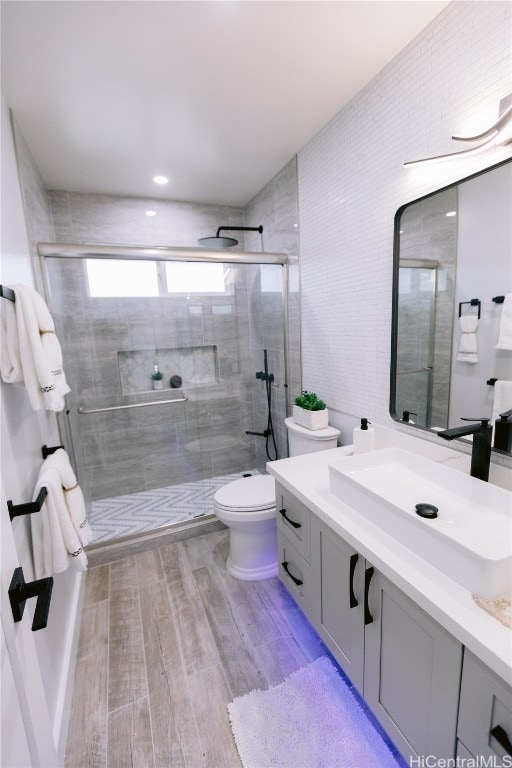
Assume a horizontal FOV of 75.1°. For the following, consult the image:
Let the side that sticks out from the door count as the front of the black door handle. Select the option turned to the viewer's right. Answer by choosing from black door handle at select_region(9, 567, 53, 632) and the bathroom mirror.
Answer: the black door handle

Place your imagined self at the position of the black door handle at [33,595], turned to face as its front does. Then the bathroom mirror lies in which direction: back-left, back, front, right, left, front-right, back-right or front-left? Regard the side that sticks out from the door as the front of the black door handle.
front

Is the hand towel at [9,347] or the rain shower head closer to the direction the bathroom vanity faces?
the hand towel

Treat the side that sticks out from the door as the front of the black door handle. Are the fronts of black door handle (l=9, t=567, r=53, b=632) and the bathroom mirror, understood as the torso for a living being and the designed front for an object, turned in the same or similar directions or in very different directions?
very different directions

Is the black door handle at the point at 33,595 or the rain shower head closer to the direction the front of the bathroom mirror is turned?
the black door handle

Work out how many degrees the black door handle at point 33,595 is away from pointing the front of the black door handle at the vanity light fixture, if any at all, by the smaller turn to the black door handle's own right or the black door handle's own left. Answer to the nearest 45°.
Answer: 0° — it already faces it

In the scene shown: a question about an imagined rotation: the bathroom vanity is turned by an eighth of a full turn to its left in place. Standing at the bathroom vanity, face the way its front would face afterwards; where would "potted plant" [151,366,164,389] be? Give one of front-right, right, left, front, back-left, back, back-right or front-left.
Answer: back-right

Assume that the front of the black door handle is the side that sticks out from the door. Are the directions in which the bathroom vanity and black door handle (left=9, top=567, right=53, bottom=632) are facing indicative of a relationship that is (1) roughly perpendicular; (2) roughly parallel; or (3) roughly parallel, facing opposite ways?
roughly parallel, facing opposite ways

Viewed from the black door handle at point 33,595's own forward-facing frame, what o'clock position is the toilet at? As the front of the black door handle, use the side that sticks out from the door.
The toilet is roughly at 11 o'clock from the black door handle.

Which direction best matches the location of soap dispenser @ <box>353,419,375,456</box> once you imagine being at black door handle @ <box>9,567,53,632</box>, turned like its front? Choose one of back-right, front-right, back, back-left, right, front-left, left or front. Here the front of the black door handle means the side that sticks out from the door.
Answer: front

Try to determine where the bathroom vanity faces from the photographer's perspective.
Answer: facing the viewer and to the left of the viewer

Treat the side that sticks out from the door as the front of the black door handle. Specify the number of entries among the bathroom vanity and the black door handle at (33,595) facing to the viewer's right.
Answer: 1

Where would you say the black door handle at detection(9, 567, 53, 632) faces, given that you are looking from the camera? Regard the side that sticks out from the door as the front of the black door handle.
facing to the right of the viewer

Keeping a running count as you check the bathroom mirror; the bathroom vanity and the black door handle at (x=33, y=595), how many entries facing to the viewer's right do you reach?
1

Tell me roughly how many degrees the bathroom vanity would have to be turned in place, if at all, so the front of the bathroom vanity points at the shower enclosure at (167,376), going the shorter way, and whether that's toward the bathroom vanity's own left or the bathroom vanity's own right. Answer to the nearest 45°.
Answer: approximately 90° to the bathroom vanity's own right
